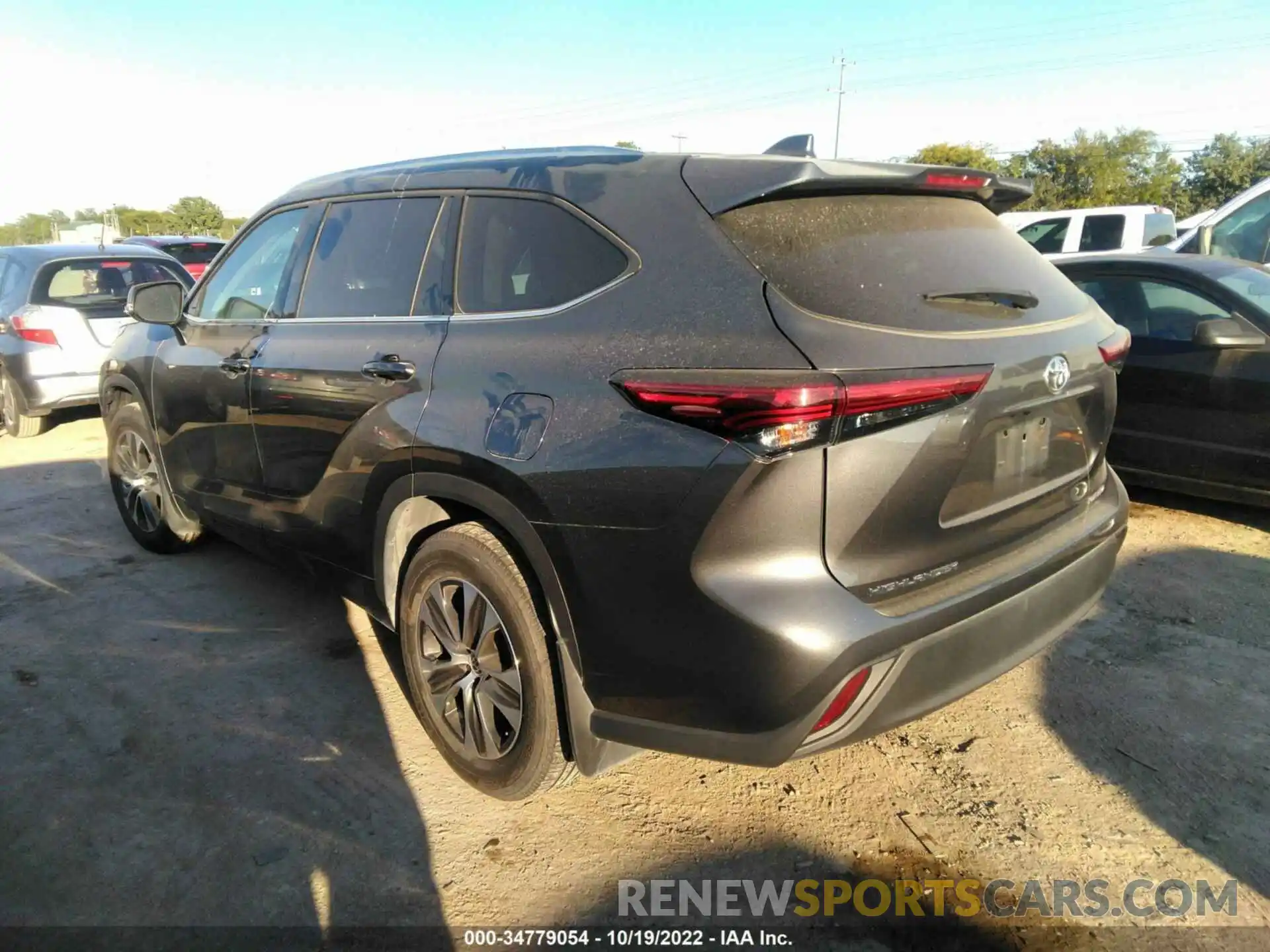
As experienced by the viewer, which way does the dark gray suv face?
facing away from the viewer and to the left of the viewer

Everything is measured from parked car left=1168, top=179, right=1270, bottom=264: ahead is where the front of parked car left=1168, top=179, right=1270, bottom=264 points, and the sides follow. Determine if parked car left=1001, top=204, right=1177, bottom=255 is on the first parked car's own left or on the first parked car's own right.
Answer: on the first parked car's own right

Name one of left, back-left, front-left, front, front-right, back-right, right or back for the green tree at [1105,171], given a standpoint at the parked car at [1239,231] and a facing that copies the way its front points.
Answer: right

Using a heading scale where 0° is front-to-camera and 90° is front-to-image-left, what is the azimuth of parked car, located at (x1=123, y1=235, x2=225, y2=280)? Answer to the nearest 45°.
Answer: approximately 135°

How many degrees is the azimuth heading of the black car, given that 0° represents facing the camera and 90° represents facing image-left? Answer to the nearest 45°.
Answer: approximately 315°

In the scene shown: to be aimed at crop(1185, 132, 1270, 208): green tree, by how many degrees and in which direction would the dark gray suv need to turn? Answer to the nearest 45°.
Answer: approximately 90° to its right

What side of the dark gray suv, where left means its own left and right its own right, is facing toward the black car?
right

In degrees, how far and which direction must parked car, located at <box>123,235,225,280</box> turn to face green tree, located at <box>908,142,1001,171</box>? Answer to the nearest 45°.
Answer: approximately 90° to its right

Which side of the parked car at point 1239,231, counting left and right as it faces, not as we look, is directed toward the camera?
left

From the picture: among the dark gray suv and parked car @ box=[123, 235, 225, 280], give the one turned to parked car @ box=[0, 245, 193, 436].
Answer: the dark gray suv

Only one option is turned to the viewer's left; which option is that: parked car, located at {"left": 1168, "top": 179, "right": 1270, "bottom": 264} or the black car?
the parked car

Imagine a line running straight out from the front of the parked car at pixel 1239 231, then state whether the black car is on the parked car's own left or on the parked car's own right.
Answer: on the parked car's own left

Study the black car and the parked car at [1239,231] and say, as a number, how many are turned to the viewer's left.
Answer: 1

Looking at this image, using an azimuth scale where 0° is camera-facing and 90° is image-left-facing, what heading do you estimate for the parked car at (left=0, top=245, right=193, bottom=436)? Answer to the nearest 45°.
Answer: approximately 135°
